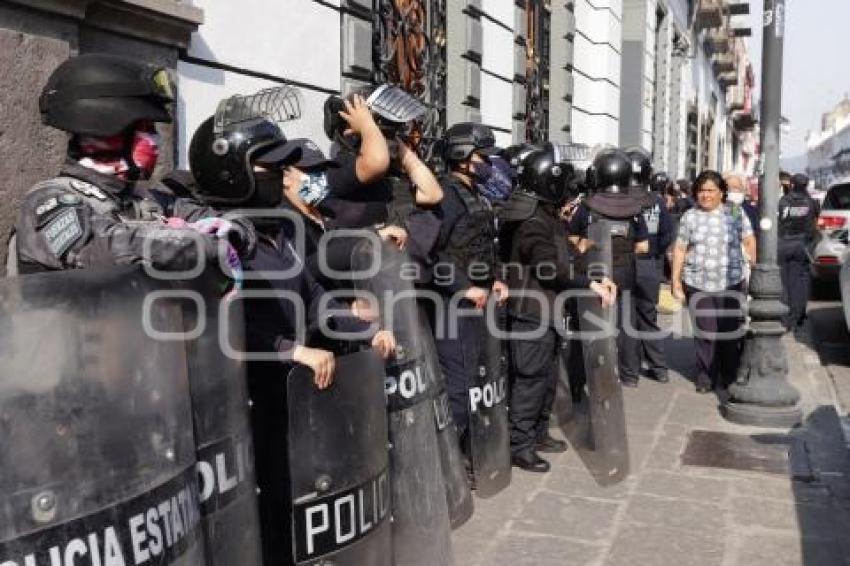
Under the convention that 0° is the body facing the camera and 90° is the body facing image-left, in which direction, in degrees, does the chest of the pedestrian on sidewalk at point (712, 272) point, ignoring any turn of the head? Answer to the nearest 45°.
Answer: approximately 0°

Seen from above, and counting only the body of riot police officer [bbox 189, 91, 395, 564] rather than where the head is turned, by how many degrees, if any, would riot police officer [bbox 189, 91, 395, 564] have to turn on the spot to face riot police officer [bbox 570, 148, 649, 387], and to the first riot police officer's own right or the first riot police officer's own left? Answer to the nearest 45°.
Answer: approximately 45° to the first riot police officer's own left

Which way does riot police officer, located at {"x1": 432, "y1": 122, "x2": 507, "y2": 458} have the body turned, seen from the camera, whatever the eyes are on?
to the viewer's right

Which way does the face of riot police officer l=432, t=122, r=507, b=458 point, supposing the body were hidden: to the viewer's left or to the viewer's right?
to the viewer's right

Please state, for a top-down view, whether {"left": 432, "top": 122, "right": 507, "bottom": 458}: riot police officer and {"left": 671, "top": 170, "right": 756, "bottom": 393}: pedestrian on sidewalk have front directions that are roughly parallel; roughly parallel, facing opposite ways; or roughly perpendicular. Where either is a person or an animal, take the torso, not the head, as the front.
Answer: roughly perpendicular

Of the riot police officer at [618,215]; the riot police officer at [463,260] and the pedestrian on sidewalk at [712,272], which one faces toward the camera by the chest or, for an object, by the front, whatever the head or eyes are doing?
the pedestrian on sidewalk

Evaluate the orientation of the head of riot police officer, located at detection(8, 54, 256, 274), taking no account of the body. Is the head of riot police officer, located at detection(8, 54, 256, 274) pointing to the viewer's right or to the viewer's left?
to the viewer's right
